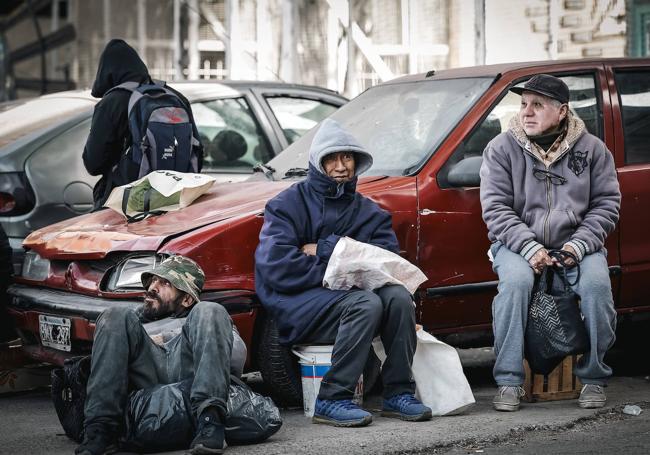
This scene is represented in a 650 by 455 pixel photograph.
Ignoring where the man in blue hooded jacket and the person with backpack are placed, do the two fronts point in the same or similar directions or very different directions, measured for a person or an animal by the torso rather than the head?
very different directions

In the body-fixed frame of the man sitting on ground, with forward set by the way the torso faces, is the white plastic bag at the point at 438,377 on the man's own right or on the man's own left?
on the man's own left

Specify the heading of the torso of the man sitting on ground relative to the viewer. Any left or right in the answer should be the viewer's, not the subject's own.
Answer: facing the viewer

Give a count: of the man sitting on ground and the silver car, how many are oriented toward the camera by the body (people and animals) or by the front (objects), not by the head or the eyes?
1

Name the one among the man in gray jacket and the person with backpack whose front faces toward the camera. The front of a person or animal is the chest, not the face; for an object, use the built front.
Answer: the man in gray jacket

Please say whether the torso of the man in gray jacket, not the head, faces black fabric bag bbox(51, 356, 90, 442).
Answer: no

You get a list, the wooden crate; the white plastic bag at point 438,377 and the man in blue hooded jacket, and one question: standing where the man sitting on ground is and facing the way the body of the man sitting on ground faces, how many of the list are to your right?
0

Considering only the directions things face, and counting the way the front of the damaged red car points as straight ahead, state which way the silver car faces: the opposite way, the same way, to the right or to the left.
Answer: the opposite way

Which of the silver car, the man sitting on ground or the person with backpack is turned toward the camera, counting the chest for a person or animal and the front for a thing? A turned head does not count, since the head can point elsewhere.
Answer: the man sitting on ground

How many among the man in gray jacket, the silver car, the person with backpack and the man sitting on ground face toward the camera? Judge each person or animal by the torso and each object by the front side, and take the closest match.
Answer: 2

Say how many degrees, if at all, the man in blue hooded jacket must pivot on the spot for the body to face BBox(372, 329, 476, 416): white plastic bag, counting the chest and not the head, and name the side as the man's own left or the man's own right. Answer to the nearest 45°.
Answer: approximately 45° to the man's own left

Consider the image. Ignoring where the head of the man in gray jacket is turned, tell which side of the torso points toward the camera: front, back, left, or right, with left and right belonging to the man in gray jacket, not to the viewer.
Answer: front

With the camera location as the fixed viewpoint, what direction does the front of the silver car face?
facing away from the viewer and to the right of the viewer
